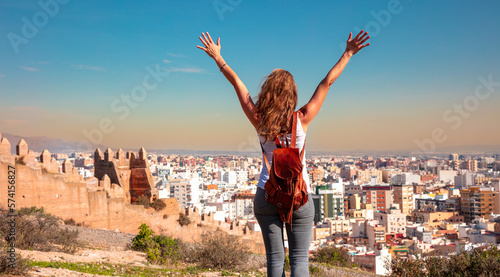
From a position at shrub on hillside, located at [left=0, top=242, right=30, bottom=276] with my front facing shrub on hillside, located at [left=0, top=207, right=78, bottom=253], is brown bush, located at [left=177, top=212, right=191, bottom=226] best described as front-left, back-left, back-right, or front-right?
front-right

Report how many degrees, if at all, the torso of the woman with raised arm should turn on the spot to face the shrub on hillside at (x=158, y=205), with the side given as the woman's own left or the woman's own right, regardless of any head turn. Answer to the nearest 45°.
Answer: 0° — they already face it

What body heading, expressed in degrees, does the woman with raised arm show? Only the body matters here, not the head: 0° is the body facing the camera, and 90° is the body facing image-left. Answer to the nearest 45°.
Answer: approximately 180°

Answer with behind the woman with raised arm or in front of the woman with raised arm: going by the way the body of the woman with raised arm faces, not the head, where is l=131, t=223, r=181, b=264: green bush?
in front

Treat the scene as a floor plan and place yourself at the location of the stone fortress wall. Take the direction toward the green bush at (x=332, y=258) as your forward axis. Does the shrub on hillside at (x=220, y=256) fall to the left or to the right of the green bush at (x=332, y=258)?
right

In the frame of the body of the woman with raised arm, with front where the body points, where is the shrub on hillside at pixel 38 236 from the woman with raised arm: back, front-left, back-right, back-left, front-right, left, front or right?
front-left

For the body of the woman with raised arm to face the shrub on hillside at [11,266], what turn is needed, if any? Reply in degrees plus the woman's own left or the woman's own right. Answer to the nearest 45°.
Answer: approximately 45° to the woman's own left

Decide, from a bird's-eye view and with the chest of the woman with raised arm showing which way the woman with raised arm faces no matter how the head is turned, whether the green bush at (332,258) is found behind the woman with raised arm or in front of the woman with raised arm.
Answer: in front

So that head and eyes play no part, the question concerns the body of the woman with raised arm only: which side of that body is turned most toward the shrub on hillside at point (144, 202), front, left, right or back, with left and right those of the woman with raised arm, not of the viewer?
front

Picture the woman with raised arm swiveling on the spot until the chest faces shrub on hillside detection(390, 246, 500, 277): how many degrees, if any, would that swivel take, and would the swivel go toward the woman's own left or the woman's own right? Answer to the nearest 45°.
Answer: approximately 45° to the woman's own right

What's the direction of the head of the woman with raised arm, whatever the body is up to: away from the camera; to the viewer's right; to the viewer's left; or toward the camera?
away from the camera

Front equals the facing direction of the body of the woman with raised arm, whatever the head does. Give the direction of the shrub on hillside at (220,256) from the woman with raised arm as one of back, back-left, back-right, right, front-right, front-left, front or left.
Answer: front

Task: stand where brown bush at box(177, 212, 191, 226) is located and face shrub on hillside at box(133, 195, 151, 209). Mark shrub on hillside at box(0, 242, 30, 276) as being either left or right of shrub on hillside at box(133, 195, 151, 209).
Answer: left
